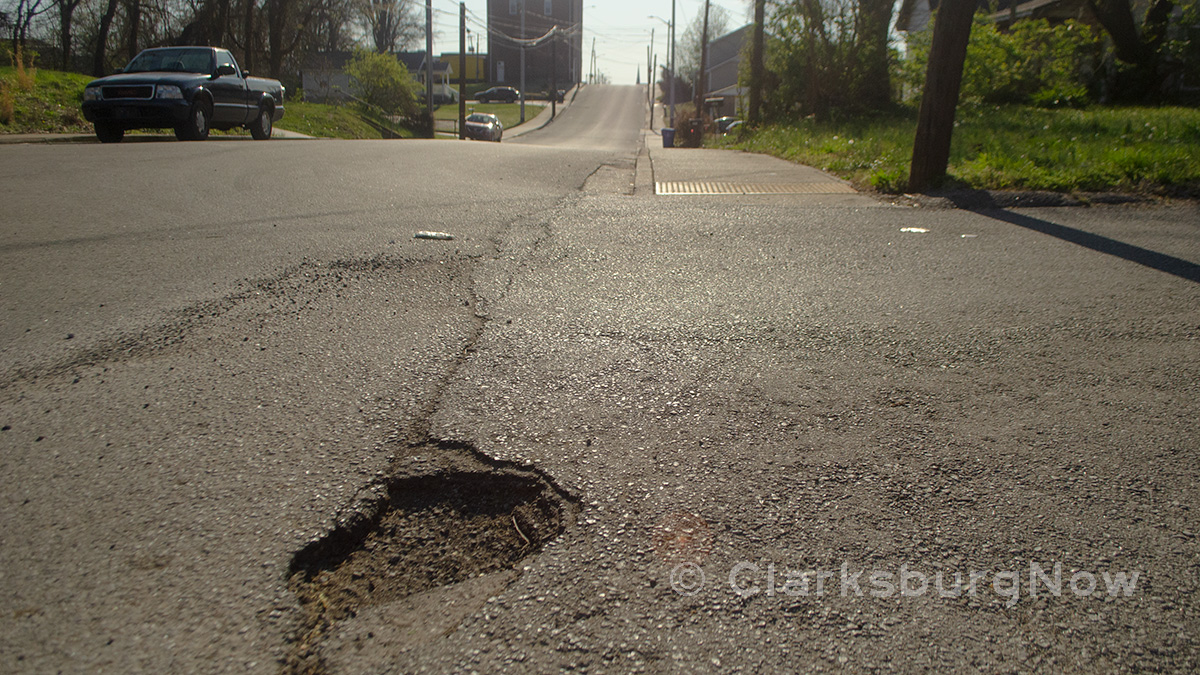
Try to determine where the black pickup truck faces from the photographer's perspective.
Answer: facing the viewer and to the left of the viewer

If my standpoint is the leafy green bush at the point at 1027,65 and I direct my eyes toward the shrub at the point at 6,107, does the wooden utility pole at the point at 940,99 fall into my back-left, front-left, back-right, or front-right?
front-left

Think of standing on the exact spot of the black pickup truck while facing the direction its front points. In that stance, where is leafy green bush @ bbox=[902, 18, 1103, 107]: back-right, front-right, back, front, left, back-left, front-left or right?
back-left

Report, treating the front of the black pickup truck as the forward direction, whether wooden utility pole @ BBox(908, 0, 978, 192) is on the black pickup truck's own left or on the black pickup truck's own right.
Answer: on the black pickup truck's own left

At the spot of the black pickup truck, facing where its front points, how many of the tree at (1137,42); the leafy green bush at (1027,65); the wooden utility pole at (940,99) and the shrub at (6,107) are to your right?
1

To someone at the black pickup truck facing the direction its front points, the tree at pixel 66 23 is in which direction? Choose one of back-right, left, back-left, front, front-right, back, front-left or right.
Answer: back-right

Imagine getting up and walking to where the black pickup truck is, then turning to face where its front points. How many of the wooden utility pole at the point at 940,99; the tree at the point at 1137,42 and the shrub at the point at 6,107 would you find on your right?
1

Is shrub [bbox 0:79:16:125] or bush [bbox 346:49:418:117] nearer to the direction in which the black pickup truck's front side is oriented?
the shrub

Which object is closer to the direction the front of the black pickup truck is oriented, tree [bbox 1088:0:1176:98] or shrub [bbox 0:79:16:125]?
the shrub

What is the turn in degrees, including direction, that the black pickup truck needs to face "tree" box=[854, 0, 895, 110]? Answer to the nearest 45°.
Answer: approximately 135° to its left

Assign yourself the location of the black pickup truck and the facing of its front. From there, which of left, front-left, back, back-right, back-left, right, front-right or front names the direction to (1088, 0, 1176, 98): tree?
back-left
